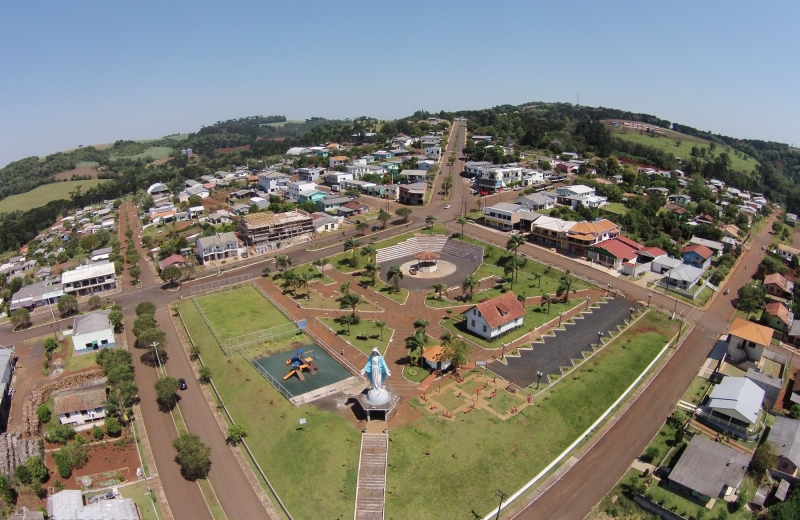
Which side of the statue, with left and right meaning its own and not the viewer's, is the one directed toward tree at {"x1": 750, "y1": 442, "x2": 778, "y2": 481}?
left

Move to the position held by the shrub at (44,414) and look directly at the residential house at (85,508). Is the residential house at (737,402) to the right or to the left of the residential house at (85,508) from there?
left

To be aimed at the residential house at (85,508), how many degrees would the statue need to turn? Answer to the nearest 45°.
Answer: approximately 45° to its right

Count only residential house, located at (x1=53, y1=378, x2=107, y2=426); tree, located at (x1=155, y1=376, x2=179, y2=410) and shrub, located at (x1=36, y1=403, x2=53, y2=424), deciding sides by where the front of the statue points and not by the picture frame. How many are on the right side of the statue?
3

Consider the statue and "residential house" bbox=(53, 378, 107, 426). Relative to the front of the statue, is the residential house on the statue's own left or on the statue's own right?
on the statue's own right

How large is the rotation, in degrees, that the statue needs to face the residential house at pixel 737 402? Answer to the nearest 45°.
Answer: approximately 90° to its left

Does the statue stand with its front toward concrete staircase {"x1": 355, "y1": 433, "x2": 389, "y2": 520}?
yes

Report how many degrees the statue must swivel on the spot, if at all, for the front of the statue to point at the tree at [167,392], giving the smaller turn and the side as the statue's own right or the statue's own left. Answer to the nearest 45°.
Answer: approximately 90° to the statue's own right

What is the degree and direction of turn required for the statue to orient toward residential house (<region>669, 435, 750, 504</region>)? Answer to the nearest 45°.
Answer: approximately 90° to its left
